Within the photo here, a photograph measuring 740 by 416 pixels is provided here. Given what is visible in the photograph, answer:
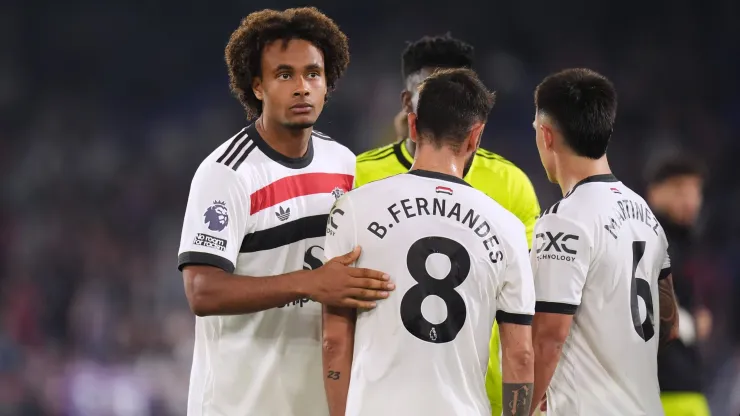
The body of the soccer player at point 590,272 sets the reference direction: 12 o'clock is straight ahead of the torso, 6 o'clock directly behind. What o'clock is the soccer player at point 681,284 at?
the soccer player at point 681,284 is roughly at 2 o'clock from the soccer player at point 590,272.

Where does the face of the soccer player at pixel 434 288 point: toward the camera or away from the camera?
away from the camera

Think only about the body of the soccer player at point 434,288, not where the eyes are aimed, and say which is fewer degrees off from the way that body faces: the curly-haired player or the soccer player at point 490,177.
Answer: the soccer player

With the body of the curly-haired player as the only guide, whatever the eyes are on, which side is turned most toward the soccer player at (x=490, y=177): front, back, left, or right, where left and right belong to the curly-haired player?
left

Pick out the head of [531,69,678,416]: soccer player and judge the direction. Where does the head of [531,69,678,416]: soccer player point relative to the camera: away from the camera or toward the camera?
away from the camera

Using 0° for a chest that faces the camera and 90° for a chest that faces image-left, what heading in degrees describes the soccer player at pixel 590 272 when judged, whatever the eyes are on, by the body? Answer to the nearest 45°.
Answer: approximately 135°

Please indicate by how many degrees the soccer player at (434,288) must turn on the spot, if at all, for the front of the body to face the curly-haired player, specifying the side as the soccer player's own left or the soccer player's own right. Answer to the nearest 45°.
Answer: approximately 45° to the soccer player's own left

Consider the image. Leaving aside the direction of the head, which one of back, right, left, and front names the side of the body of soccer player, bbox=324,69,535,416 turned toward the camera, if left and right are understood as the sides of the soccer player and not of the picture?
back

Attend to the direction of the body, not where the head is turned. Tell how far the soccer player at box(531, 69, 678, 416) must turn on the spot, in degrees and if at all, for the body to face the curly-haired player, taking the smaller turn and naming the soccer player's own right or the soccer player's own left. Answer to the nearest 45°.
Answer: approximately 45° to the soccer player's own left

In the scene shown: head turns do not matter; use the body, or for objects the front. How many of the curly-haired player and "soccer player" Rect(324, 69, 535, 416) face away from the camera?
1

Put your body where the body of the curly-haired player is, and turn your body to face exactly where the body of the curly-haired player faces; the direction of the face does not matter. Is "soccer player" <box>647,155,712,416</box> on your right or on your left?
on your left
